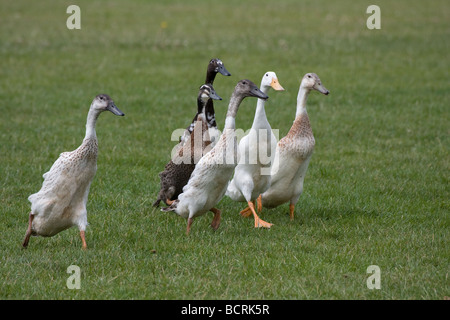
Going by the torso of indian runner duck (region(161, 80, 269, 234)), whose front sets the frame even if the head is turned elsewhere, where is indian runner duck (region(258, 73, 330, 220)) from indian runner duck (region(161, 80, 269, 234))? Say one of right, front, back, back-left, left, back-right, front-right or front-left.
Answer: front-left

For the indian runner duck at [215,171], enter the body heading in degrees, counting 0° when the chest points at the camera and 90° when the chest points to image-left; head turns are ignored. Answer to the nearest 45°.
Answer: approximately 270°

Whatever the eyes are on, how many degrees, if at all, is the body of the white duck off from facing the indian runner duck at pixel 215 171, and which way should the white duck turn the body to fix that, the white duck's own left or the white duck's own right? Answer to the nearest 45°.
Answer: approximately 90° to the white duck's own right

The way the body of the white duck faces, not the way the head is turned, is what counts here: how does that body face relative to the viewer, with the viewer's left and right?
facing the viewer and to the right of the viewer

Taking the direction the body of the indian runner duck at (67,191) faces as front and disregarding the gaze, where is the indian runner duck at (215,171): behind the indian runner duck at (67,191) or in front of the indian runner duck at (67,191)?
in front

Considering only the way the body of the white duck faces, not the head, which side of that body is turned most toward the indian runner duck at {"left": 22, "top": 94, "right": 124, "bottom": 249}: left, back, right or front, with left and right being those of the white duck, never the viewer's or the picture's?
right

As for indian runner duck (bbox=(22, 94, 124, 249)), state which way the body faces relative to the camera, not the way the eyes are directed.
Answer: to the viewer's right
